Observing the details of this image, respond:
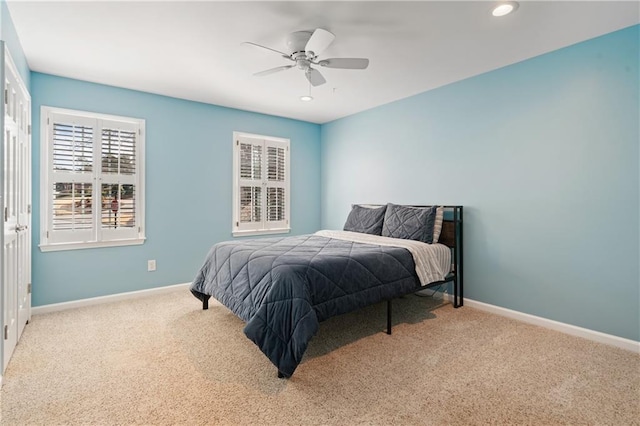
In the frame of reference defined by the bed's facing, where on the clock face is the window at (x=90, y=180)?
The window is roughly at 2 o'clock from the bed.

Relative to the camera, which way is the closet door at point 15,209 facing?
to the viewer's right

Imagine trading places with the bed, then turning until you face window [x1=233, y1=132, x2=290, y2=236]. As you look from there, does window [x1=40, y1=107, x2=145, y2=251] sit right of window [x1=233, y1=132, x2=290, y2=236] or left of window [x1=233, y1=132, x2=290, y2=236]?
left

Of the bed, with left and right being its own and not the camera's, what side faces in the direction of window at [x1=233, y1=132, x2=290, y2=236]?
right

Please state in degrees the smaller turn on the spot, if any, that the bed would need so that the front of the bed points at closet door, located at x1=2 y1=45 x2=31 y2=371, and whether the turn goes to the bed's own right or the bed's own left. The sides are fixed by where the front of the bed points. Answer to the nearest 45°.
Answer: approximately 45° to the bed's own right

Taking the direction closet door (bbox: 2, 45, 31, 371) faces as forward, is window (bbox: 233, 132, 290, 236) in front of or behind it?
in front

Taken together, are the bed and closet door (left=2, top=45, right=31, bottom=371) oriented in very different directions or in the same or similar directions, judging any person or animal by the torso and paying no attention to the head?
very different directions

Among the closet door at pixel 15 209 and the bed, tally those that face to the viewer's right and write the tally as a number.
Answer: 1

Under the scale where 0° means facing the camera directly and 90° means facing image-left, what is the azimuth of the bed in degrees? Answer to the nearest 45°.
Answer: approximately 45°

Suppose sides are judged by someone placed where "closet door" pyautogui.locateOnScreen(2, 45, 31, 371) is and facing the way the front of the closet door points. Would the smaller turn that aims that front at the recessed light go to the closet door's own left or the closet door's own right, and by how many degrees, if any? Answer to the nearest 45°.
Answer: approximately 45° to the closet door's own right
